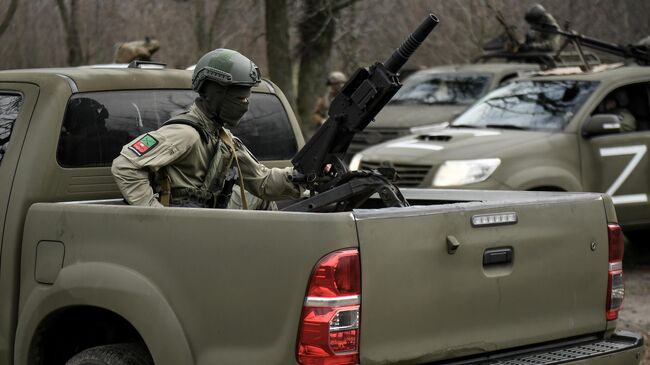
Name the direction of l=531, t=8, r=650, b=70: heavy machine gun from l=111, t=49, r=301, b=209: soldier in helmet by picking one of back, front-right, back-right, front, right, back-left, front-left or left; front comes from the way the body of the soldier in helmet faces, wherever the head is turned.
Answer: left

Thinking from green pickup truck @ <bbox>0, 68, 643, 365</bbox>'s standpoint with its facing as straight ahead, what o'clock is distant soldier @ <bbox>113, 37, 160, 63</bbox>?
The distant soldier is roughly at 1 o'clock from the green pickup truck.

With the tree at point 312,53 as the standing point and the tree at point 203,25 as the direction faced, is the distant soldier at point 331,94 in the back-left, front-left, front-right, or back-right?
back-left

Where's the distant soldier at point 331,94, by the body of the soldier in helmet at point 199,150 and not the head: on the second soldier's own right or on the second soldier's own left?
on the second soldier's own left

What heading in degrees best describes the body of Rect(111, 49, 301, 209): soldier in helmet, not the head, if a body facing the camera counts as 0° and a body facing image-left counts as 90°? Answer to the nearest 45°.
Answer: approximately 315°

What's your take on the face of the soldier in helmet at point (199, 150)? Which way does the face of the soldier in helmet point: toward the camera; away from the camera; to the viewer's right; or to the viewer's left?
to the viewer's right

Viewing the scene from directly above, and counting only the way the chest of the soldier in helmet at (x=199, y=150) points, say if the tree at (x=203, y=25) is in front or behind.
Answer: behind
